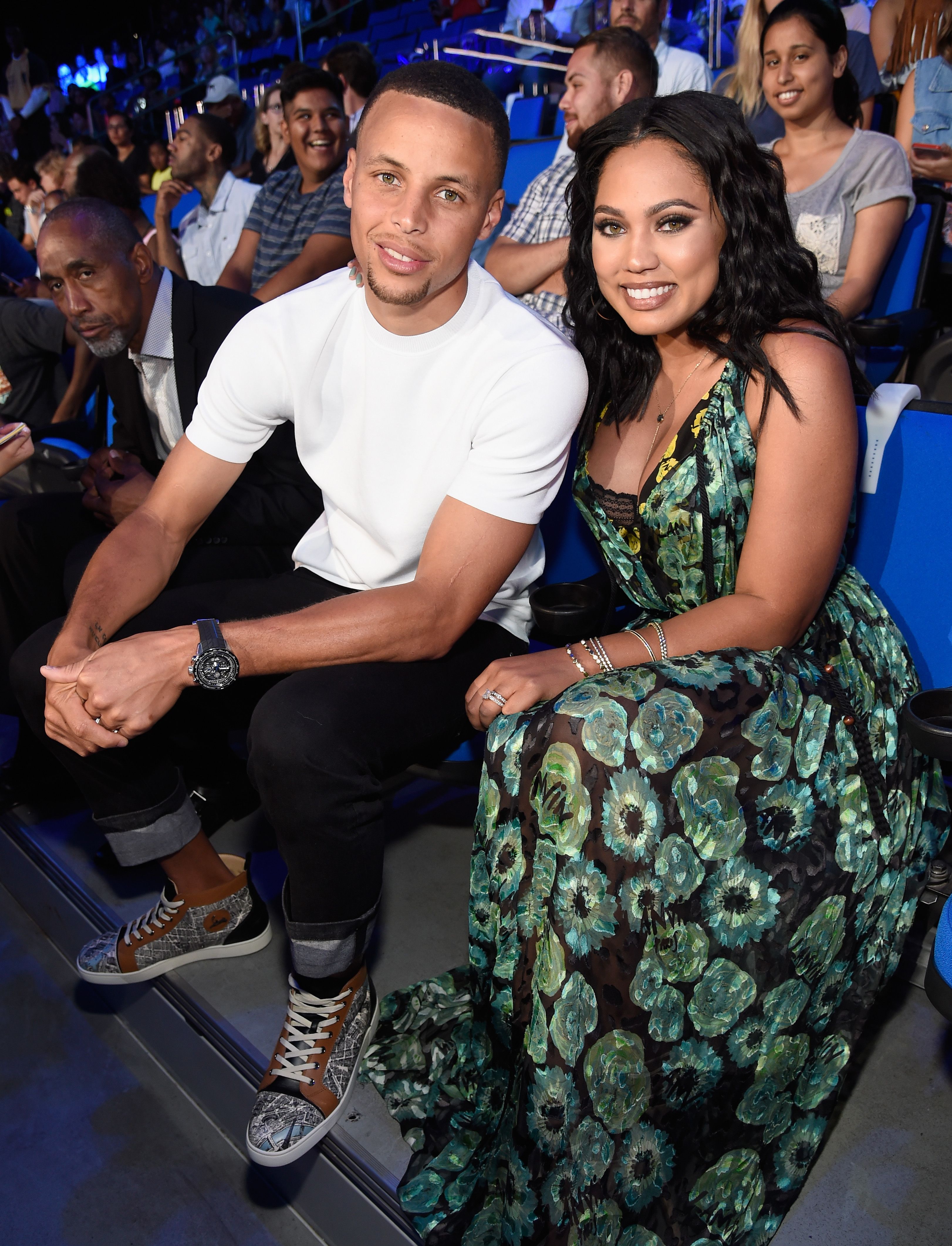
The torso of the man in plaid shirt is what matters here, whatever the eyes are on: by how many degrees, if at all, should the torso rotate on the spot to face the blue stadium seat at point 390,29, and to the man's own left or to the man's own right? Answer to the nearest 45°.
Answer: approximately 135° to the man's own right

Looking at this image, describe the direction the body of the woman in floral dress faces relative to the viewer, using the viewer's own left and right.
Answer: facing the viewer and to the left of the viewer

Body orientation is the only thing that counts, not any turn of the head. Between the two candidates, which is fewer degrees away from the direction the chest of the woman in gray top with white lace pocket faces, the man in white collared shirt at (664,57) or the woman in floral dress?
the woman in floral dress

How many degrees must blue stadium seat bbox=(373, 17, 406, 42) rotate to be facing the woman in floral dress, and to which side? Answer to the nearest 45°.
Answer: approximately 45° to its left

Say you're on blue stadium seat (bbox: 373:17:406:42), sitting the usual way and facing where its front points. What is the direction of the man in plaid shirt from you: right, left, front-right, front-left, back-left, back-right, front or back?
front-left

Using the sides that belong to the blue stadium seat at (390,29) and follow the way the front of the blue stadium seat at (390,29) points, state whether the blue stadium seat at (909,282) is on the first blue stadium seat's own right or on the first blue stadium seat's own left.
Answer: on the first blue stadium seat's own left

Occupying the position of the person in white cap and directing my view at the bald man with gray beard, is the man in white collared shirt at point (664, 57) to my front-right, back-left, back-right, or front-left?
front-left

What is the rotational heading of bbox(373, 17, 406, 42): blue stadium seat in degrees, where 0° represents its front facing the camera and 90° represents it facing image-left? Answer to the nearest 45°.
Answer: approximately 45°

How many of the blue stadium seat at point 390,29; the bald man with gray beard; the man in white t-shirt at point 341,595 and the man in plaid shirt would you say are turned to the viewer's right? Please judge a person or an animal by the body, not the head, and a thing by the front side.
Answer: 0

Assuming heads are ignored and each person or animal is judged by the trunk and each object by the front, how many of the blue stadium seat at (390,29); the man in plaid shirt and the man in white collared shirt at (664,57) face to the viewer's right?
0

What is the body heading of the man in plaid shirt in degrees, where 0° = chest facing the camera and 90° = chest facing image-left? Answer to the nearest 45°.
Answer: approximately 45°

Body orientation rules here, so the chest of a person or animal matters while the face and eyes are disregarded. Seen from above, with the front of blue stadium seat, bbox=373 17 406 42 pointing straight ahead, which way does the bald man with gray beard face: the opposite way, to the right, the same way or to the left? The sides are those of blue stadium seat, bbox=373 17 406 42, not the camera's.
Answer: the same way

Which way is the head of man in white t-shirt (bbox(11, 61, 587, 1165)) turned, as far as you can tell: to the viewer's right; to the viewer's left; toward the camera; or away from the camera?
toward the camera

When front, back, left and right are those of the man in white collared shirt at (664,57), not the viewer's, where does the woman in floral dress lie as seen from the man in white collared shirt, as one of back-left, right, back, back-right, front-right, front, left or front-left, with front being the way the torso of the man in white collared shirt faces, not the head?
front-left

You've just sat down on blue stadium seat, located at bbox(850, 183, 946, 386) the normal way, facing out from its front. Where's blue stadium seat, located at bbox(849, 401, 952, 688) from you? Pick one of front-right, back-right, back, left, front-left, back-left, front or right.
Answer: front-left

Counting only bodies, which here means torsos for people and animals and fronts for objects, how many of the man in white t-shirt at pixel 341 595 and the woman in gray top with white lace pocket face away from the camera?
0

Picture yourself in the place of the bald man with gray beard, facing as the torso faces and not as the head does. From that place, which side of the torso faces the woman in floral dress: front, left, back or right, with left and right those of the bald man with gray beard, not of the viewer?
left

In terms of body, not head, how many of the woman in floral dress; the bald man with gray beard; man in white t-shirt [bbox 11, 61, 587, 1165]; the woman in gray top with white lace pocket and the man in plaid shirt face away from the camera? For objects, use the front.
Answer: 0
